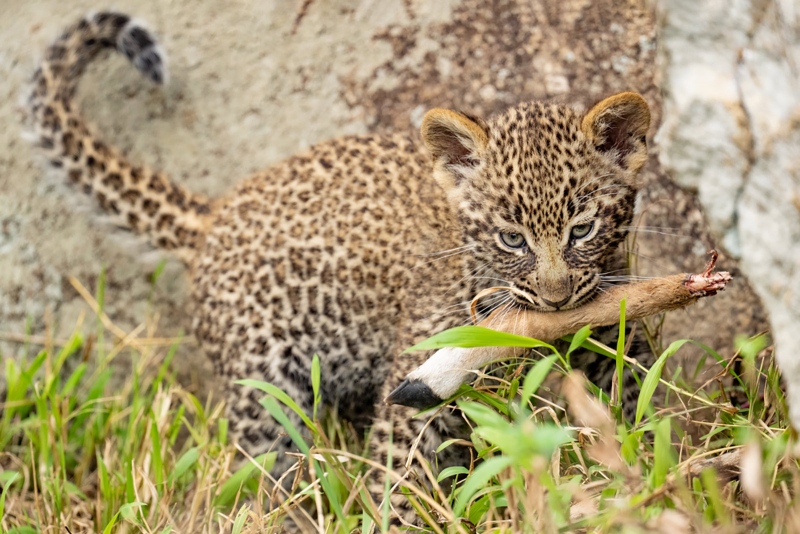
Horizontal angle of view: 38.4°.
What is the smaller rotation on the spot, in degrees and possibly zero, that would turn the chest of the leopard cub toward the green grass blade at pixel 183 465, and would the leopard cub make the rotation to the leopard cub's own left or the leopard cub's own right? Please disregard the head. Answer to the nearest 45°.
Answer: approximately 90° to the leopard cub's own right

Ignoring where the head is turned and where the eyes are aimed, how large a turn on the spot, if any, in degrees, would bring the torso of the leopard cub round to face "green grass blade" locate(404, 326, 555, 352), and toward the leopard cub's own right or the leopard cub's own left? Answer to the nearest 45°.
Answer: approximately 45° to the leopard cub's own right

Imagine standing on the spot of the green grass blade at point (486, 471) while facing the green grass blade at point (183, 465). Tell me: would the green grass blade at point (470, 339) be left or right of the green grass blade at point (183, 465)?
right

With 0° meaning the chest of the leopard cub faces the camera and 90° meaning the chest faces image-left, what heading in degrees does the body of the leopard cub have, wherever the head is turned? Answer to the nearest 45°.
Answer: approximately 315°
